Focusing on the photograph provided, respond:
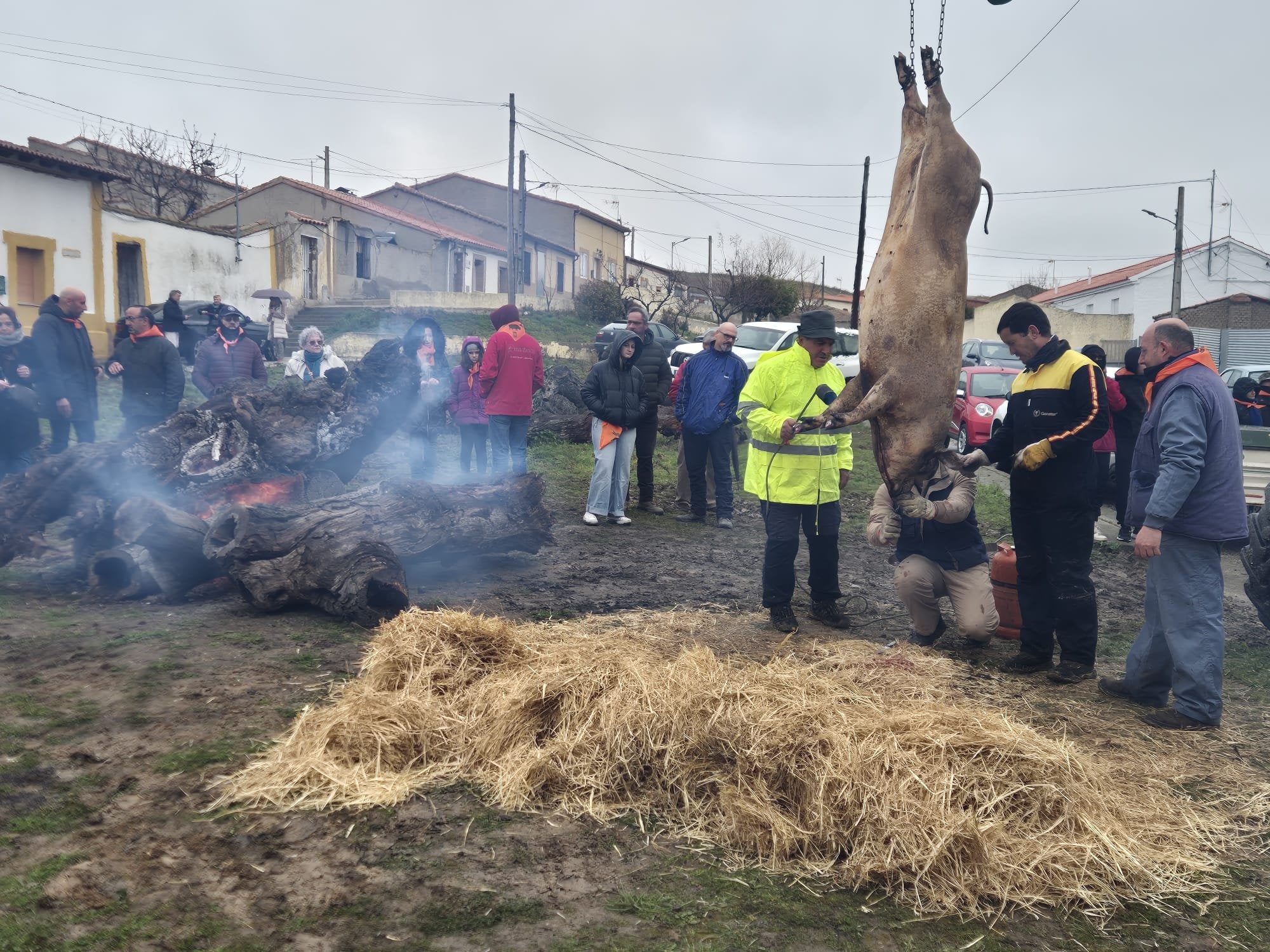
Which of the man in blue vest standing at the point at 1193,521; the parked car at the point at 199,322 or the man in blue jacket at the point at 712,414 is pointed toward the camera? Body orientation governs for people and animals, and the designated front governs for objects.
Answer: the man in blue jacket

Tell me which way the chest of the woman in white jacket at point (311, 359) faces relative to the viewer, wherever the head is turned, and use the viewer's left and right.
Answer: facing the viewer

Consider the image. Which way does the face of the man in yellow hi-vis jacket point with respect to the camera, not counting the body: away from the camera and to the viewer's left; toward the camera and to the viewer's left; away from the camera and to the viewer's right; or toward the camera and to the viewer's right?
toward the camera and to the viewer's right

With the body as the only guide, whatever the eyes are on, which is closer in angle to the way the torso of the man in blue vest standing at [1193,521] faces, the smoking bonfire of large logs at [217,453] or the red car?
the smoking bonfire of large logs

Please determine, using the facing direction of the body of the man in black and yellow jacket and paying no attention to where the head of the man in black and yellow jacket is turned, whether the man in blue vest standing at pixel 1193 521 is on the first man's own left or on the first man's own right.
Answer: on the first man's own left

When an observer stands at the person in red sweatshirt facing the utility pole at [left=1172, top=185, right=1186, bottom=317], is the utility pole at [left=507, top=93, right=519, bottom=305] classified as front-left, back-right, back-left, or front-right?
front-left

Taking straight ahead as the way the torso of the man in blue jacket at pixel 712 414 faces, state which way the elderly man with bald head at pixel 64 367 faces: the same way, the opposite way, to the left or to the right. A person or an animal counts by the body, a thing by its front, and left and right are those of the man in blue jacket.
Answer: to the left

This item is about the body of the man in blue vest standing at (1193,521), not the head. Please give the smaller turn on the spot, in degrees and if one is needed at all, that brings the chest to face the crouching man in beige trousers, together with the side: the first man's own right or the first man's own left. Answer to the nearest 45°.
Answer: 0° — they already face them

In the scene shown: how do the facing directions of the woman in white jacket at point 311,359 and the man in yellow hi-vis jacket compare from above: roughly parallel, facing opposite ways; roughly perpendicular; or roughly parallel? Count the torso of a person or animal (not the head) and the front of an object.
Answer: roughly parallel

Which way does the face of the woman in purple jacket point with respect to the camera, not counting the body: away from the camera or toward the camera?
toward the camera

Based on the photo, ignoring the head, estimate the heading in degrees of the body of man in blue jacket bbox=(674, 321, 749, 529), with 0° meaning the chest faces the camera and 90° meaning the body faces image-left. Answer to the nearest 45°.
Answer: approximately 0°

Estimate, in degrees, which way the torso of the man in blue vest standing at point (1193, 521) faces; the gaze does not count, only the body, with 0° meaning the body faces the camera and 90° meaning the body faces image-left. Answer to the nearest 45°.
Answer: approximately 90°

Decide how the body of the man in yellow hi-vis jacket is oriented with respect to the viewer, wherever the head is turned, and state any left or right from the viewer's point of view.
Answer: facing the viewer and to the right of the viewer
